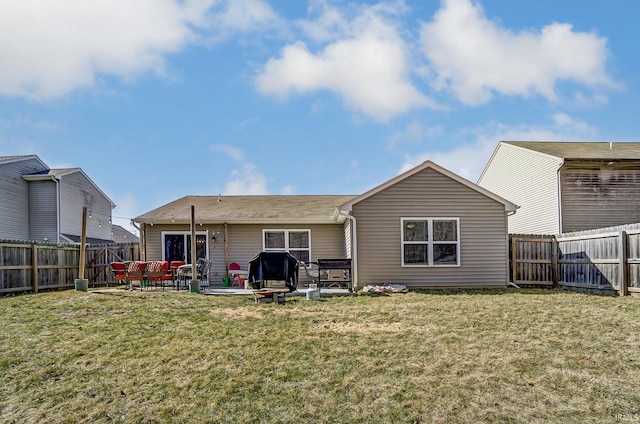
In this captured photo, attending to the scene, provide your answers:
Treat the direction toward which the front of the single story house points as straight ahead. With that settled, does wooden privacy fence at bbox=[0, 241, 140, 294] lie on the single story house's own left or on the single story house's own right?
on the single story house's own left

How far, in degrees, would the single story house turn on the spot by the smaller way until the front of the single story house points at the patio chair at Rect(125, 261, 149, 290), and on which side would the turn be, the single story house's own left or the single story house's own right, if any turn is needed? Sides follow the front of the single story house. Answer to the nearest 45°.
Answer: approximately 90° to the single story house's own left

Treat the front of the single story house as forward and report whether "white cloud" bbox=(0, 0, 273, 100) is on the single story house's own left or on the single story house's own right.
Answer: on the single story house's own left

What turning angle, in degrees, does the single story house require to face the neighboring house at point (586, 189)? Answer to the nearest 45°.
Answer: approximately 45° to its right

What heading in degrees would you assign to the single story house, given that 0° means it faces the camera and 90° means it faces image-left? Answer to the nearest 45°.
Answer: approximately 180°

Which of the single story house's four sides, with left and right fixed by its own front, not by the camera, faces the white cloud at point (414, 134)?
front

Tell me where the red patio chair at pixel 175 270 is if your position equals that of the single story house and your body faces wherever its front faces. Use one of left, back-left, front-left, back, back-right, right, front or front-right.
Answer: left
